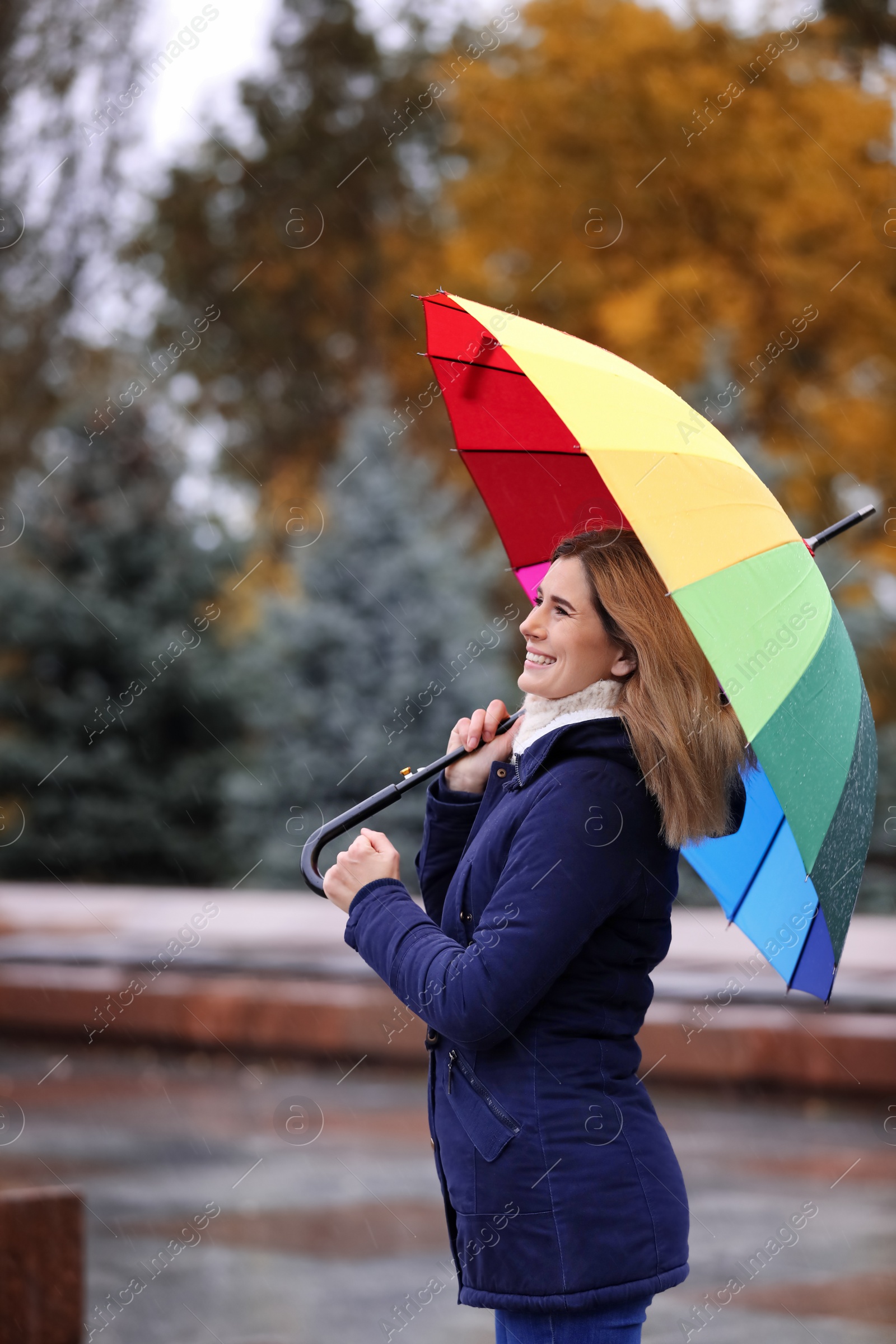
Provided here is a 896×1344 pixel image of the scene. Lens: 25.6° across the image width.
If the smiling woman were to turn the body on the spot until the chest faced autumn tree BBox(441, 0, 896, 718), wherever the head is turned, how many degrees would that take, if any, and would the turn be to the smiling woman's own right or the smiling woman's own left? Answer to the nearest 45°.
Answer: approximately 90° to the smiling woman's own right

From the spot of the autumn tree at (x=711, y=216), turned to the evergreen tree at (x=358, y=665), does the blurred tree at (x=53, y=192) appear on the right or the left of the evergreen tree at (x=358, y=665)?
right

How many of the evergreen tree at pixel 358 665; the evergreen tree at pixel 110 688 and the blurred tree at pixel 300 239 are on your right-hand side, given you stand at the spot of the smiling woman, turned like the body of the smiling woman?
3

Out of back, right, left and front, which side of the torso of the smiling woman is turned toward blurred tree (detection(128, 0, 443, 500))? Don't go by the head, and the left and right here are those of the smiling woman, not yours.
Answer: right

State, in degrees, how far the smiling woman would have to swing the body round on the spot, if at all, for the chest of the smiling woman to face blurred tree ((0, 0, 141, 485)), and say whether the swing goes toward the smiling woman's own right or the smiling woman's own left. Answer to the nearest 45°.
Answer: approximately 90° to the smiling woman's own right

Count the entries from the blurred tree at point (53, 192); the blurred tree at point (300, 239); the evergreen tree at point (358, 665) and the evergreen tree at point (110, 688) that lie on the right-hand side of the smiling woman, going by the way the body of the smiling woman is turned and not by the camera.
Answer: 4

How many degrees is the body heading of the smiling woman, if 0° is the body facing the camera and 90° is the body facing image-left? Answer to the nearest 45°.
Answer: approximately 90°

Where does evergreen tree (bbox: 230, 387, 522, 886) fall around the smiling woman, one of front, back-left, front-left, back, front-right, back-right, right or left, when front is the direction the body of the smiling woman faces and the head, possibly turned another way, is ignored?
right

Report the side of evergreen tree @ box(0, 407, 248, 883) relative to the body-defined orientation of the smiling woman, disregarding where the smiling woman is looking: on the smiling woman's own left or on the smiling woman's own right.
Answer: on the smiling woman's own right

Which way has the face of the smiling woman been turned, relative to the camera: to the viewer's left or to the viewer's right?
to the viewer's left

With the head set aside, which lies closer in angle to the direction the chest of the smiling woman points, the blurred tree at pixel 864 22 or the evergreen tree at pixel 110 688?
the evergreen tree
